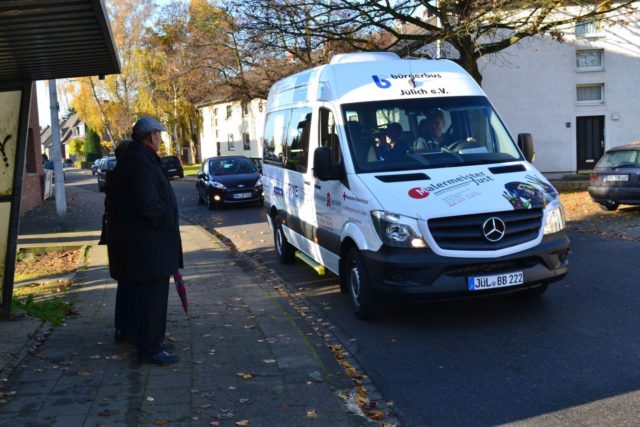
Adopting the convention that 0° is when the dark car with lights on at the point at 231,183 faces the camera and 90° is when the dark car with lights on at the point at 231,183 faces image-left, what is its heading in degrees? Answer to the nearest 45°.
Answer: approximately 315°

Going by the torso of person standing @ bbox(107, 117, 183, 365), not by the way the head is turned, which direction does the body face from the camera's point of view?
to the viewer's right

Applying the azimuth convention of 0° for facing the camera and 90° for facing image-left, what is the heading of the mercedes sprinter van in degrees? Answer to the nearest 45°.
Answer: approximately 315°

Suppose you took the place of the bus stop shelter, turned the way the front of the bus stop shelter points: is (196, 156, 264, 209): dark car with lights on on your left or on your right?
on your left

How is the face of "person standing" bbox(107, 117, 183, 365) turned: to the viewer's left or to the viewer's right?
to the viewer's right

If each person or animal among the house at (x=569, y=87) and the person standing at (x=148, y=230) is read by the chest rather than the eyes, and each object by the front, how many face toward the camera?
1

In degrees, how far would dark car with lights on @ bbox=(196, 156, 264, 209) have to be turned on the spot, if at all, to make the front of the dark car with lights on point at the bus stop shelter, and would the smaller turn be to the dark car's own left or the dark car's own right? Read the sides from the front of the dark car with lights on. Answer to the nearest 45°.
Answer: approximately 45° to the dark car's own right

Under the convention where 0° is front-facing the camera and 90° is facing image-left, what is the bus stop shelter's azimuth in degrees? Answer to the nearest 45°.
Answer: approximately 270°

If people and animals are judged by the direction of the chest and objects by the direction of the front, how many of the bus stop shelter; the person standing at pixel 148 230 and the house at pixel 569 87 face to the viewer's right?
2
